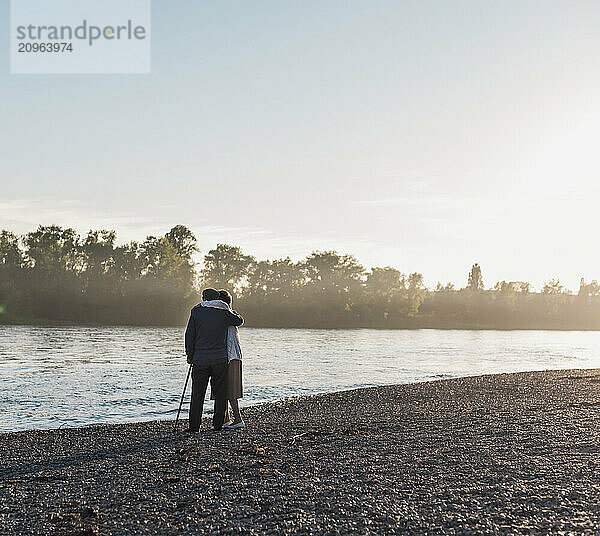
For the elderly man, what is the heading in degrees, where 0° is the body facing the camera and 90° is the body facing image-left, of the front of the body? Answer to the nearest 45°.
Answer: approximately 180°
